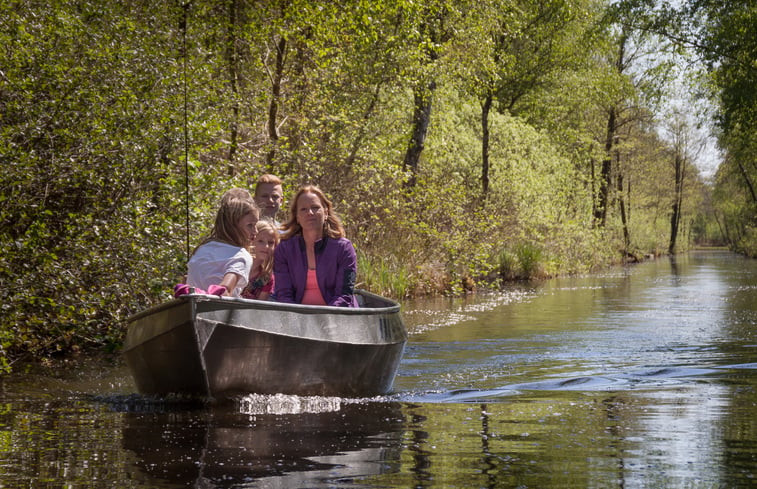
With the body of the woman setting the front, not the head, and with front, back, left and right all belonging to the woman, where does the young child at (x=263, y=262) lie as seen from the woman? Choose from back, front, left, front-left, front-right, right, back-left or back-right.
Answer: back-right

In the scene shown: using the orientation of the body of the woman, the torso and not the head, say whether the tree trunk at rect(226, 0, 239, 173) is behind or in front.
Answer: behind

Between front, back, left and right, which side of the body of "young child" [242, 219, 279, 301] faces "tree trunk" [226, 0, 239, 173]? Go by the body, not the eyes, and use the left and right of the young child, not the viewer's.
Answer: back

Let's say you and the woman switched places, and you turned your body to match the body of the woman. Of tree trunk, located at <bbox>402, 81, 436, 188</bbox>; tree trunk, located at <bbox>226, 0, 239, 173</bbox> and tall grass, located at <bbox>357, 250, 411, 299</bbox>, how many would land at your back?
3

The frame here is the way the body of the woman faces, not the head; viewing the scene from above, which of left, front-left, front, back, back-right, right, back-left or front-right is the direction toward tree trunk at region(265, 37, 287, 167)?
back

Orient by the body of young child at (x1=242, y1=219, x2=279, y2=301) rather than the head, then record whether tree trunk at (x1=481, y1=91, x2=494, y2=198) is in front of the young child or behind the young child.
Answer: behind

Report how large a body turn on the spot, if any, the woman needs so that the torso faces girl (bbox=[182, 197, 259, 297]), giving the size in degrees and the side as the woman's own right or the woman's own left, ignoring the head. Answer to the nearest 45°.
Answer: approximately 45° to the woman's own right

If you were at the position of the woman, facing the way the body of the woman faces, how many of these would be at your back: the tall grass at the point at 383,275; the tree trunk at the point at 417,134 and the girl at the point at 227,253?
2

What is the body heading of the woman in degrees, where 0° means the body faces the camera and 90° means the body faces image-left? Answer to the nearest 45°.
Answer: approximately 0°

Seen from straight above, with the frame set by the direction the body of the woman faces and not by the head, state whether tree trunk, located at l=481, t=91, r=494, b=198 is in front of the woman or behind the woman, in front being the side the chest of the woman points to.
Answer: behind

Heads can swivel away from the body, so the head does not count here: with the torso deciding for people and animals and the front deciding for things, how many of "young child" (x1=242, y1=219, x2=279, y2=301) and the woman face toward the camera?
2
